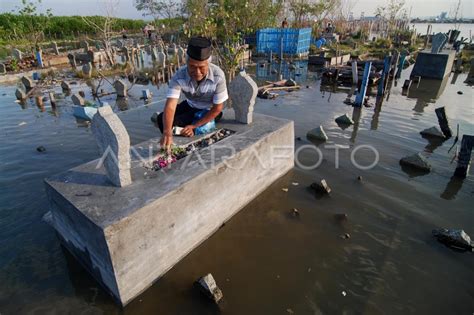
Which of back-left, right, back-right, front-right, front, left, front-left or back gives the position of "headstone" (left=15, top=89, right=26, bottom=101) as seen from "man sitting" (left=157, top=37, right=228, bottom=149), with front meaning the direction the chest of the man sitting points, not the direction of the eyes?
back-right

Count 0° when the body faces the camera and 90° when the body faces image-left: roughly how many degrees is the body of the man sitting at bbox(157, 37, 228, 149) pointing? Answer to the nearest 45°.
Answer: approximately 0°

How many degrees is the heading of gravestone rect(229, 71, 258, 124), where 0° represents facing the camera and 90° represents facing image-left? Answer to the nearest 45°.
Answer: approximately 45°

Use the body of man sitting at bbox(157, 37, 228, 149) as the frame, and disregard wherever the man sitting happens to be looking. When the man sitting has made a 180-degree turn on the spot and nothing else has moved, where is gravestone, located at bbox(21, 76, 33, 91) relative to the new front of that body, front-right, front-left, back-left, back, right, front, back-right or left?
front-left

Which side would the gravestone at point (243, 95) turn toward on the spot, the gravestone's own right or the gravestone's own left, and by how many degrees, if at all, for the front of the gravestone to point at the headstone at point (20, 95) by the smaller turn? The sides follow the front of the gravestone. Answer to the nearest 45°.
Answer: approximately 90° to the gravestone's own right

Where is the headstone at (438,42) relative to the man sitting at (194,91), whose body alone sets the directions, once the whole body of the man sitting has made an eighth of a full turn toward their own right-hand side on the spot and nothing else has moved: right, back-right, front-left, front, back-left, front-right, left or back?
back

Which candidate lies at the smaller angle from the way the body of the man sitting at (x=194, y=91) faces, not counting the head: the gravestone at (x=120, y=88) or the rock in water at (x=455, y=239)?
the rock in water

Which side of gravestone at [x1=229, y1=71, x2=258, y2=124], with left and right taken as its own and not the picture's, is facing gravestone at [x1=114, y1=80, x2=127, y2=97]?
right

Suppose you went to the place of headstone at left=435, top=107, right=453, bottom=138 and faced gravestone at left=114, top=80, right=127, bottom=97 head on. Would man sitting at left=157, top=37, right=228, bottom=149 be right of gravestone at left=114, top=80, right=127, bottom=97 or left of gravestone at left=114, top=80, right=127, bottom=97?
left

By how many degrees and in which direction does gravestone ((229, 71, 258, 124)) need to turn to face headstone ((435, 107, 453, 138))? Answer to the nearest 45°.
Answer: approximately 135° to its left
